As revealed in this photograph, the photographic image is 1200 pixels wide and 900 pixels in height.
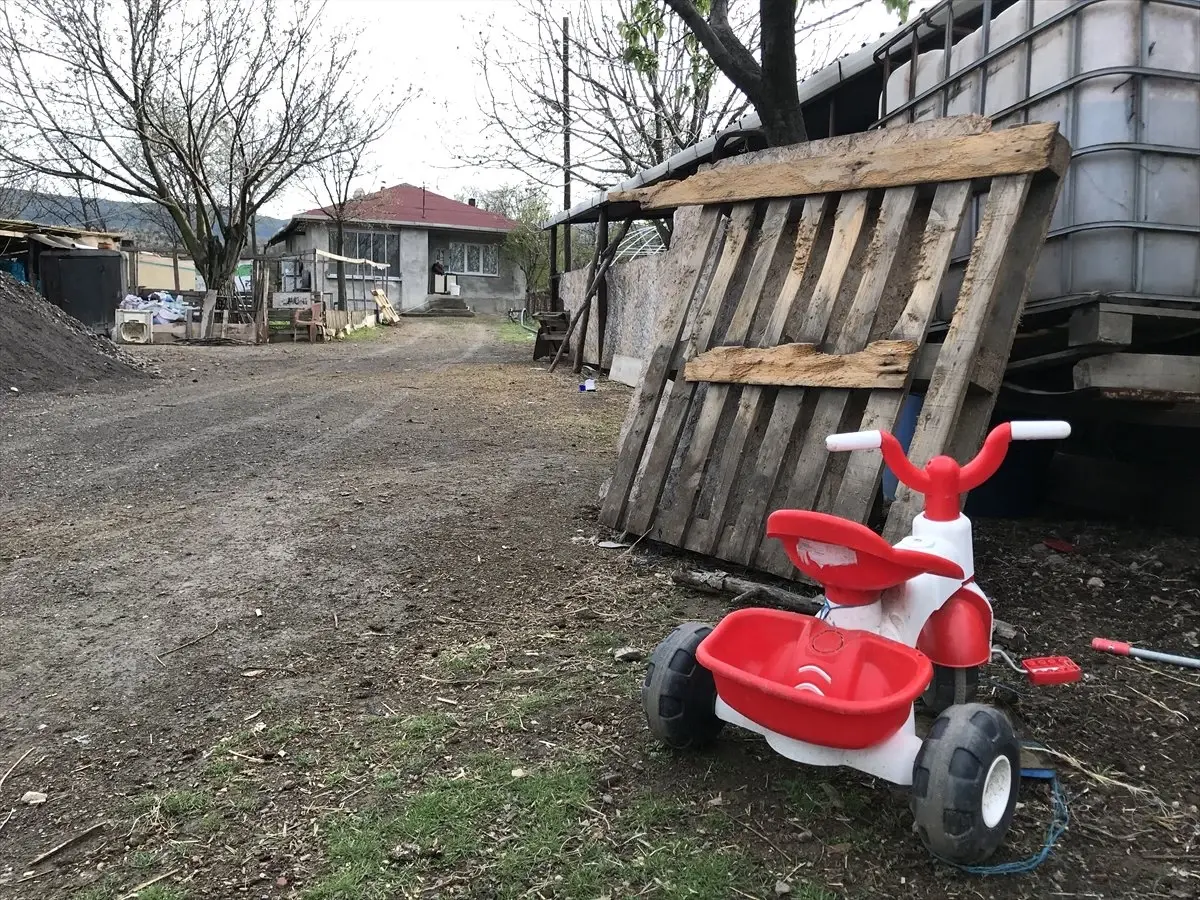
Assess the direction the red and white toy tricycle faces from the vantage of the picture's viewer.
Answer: facing away from the viewer and to the right of the viewer

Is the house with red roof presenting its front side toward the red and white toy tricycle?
yes

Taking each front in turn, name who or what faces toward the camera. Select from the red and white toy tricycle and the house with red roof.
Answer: the house with red roof

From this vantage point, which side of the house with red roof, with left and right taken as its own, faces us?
front

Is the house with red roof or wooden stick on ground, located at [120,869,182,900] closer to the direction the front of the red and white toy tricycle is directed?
the house with red roof

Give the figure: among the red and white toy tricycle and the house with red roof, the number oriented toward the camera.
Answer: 1

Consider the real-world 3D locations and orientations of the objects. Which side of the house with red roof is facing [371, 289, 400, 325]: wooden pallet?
front

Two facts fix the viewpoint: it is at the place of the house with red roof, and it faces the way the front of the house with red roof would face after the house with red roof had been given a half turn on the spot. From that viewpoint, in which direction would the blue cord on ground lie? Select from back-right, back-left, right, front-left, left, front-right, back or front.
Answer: back

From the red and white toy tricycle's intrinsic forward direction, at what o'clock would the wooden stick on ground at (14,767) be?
The wooden stick on ground is roughly at 7 o'clock from the red and white toy tricycle.

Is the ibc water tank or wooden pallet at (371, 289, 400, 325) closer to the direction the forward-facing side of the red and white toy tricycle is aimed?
the ibc water tank

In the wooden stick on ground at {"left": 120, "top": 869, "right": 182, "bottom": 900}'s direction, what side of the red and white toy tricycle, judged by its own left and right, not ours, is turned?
back

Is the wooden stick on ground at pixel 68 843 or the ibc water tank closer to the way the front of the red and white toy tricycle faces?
the ibc water tank

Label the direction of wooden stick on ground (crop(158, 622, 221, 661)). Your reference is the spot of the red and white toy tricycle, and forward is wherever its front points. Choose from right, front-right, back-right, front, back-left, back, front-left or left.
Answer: back-left

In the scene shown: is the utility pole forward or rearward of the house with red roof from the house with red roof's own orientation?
forward

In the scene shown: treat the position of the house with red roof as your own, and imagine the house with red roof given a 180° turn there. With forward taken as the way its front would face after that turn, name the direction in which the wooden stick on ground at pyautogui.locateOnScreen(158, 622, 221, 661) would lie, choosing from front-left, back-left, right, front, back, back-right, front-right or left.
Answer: back

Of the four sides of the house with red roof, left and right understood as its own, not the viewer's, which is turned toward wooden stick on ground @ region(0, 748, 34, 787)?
front

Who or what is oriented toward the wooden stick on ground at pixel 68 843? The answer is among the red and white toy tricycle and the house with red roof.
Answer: the house with red roof
